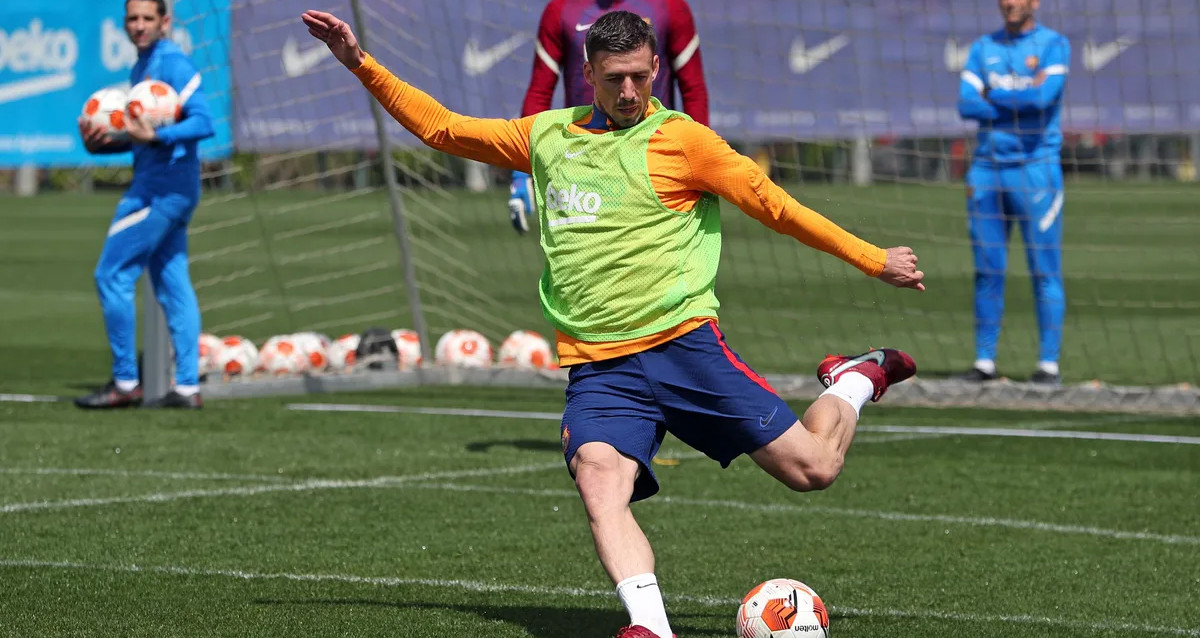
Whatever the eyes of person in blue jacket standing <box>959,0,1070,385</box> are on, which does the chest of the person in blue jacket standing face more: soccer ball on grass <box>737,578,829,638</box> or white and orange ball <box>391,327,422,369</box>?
the soccer ball on grass

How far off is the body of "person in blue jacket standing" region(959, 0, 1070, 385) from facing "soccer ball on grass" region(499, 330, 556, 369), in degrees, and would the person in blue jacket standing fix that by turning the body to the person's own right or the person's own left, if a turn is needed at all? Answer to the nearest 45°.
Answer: approximately 90° to the person's own right

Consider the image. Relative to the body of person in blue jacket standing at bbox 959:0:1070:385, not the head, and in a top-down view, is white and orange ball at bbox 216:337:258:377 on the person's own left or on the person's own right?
on the person's own right

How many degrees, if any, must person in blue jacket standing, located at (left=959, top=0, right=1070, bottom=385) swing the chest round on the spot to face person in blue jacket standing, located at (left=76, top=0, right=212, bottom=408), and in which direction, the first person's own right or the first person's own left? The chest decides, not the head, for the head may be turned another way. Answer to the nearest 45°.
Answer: approximately 45° to the first person's own right

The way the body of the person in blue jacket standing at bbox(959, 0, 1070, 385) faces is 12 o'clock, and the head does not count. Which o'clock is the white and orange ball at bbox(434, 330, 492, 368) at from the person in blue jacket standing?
The white and orange ball is roughly at 3 o'clock from the person in blue jacket standing.

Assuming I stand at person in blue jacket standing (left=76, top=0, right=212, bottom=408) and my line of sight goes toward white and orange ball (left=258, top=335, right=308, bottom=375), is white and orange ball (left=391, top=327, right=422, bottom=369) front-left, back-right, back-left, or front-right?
front-right

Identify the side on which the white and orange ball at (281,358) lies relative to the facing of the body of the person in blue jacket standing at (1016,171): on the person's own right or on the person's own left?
on the person's own right

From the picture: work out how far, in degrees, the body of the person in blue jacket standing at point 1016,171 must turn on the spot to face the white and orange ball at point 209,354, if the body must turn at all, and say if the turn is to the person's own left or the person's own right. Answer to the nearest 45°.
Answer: approximately 90° to the person's own right

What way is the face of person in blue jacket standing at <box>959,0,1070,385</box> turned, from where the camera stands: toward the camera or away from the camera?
toward the camera

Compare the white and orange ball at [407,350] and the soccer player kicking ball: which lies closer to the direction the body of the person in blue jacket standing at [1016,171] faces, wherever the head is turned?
the soccer player kicking ball

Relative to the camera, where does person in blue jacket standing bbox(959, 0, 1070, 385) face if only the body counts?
toward the camera

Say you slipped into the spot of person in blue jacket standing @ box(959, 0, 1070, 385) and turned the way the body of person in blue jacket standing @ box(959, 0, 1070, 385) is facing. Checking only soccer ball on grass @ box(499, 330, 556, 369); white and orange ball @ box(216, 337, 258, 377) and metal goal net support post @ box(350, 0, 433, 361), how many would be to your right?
3

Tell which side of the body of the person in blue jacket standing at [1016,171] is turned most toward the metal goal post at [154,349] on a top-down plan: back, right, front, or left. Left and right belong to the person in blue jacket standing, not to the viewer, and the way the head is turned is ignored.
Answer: right

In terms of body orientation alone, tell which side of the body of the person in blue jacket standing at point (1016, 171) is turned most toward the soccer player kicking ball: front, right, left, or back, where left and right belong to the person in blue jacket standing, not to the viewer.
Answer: front

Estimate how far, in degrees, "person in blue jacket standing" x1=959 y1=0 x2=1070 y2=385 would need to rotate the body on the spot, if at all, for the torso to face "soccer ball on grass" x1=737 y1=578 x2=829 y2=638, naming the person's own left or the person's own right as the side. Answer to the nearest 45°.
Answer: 0° — they already face it

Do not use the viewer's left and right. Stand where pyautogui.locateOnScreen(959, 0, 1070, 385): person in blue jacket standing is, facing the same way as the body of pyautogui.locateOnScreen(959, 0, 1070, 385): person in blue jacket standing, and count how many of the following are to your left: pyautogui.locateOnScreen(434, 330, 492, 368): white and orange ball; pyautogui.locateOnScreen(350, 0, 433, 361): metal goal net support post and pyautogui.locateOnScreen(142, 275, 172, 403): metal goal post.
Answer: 0

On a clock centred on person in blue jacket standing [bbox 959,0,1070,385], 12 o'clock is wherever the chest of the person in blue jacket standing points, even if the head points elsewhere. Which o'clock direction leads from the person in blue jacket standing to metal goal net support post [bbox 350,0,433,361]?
The metal goal net support post is roughly at 3 o'clock from the person in blue jacket standing.
